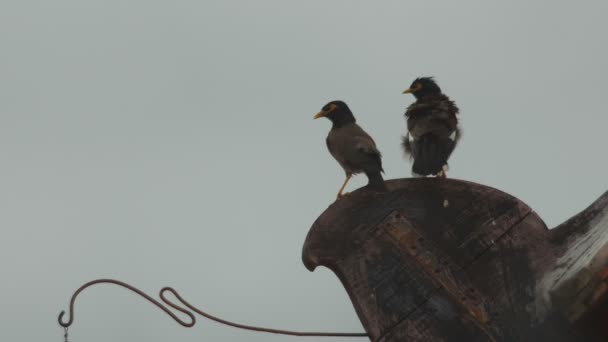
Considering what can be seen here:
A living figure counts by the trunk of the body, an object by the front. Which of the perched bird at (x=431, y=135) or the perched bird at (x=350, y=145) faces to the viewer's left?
the perched bird at (x=350, y=145)

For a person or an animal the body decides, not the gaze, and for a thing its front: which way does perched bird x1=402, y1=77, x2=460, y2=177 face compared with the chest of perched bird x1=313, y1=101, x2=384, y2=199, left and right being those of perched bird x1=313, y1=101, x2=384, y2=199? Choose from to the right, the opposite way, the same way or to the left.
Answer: to the right

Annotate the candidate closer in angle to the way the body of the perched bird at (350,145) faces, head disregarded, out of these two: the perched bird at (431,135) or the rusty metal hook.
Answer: the rusty metal hook

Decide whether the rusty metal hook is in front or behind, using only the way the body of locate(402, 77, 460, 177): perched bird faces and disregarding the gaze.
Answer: behind

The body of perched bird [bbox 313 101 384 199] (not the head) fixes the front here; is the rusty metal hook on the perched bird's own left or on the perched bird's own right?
on the perched bird's own left

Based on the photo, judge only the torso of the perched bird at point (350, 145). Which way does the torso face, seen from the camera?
to the viewer's left

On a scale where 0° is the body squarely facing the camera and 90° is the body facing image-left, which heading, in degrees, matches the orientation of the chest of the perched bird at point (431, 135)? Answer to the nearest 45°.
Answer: approximately 180°

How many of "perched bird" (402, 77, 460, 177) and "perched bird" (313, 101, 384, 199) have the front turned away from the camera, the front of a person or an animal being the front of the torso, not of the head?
1
